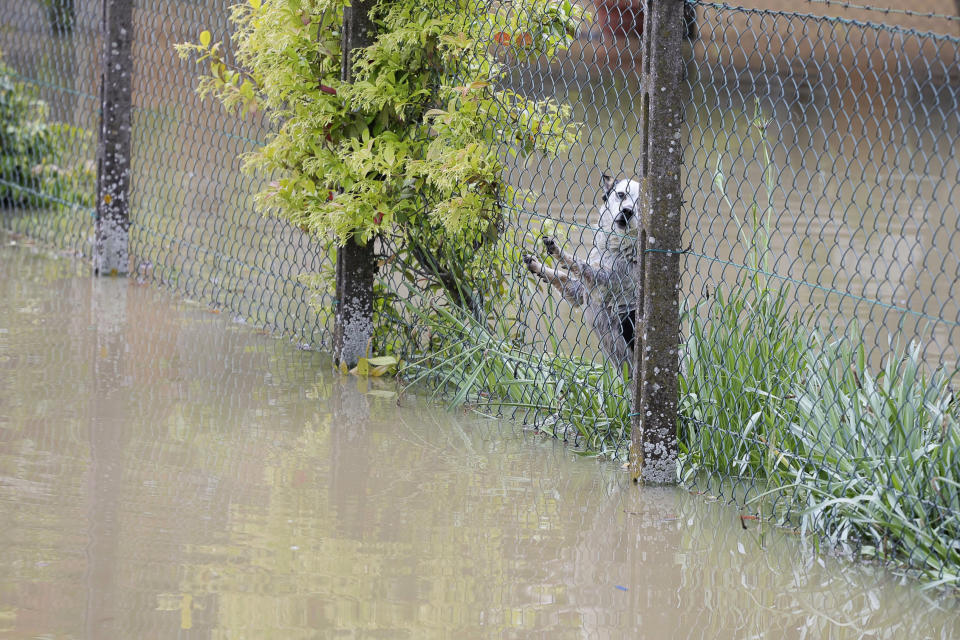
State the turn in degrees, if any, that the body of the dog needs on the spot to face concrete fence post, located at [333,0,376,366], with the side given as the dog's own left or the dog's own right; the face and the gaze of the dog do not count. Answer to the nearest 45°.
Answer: approximately 45° to the dog's own right

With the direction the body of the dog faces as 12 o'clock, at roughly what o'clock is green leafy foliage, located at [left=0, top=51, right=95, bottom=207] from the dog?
The green leafy foliage is roughly at 3 o'clock from the dog.

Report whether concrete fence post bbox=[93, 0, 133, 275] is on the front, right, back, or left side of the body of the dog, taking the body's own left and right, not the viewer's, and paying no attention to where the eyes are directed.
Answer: right

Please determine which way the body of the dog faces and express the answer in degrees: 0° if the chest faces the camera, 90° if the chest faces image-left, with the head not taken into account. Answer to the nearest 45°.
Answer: approximately 45°
